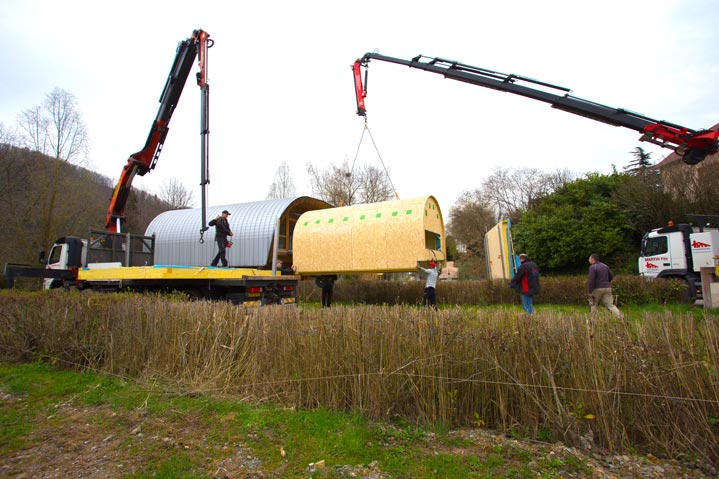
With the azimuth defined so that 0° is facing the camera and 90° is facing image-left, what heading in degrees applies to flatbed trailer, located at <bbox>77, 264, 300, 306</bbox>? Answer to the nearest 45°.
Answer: approximately 135°

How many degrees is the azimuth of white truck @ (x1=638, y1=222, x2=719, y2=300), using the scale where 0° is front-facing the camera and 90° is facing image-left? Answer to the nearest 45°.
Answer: approximately 90°

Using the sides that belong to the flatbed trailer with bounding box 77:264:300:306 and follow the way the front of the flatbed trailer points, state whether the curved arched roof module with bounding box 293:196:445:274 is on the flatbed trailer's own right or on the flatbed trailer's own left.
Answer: on the flatbed trailer's own right

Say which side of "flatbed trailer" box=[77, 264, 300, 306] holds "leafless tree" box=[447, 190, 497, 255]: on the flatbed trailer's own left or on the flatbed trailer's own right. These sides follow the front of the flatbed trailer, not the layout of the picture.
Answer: on the flatbed trailer's own right

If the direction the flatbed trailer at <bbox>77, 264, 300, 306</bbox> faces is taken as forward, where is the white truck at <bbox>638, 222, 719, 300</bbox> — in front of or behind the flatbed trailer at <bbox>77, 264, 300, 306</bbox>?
behind
